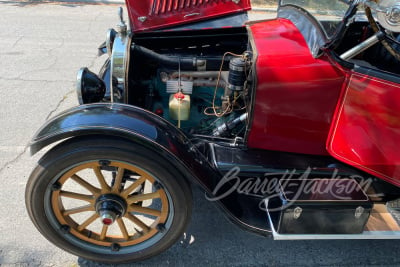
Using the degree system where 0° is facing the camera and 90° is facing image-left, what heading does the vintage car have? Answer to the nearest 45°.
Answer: approximately 90°
